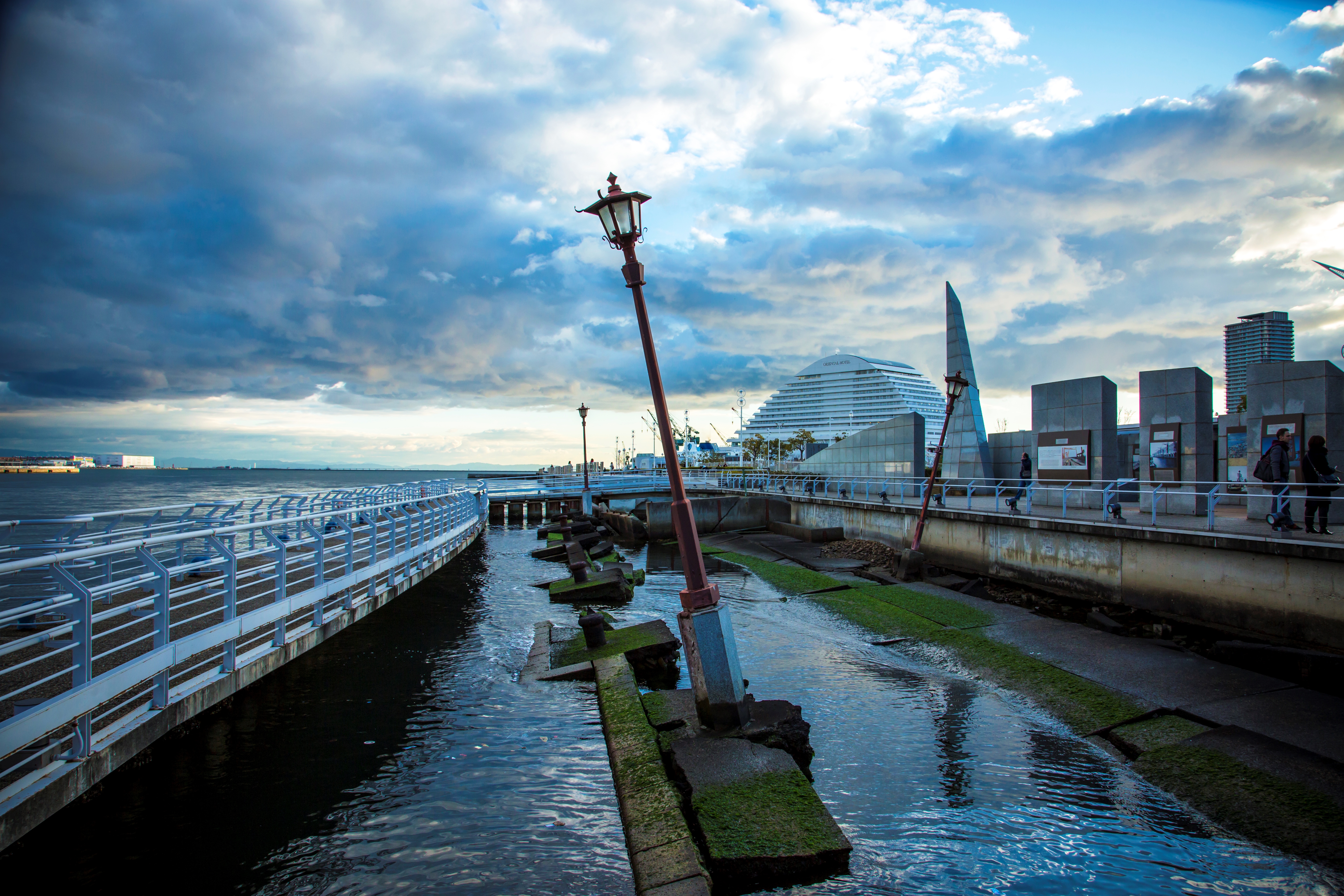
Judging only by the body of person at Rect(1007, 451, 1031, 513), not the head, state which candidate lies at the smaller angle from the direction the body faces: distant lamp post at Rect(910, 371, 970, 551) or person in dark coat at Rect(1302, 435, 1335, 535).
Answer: the distant lamp post

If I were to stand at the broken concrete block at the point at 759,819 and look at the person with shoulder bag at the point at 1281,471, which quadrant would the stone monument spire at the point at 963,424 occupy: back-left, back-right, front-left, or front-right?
front-left

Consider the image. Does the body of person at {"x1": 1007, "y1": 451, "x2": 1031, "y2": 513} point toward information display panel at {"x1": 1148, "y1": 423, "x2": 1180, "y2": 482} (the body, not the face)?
no
